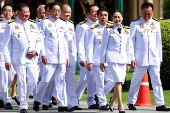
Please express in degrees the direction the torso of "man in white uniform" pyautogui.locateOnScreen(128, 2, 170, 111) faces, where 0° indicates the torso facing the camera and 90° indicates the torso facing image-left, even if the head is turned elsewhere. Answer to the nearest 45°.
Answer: approximately 315°

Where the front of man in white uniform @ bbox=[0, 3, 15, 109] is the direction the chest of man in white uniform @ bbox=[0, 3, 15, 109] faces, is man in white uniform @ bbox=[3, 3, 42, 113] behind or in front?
in front

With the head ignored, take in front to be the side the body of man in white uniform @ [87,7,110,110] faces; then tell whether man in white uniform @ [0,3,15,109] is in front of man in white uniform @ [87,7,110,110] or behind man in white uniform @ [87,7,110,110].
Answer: behind

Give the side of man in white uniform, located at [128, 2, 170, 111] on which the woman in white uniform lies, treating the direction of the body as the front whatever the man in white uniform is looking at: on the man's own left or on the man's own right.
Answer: on the man's own right
